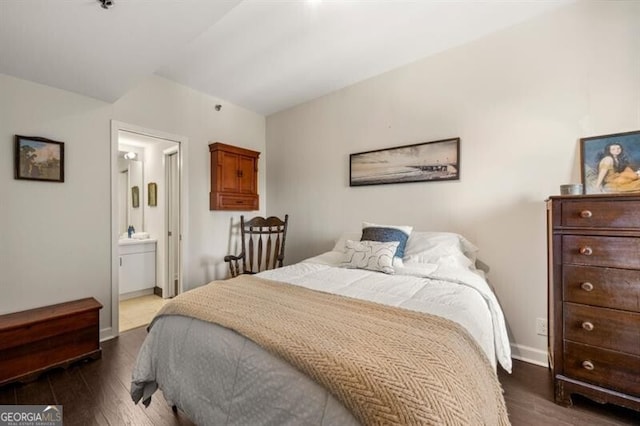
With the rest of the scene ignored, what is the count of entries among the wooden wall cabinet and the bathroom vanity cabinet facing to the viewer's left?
0

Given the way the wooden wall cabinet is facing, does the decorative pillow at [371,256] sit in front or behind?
in front

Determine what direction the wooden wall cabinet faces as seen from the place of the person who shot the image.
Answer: facing the viewer and to the right of the viewer

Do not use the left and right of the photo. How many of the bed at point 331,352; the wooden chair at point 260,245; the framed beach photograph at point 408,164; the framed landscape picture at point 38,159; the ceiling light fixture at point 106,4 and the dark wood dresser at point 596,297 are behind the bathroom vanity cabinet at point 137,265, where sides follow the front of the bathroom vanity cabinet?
0

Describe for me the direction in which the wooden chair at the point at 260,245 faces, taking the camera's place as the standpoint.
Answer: facing the viewer and to the left of the viewer

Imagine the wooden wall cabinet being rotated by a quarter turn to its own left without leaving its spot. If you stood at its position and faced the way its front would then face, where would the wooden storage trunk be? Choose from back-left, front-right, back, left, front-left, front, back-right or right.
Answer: back

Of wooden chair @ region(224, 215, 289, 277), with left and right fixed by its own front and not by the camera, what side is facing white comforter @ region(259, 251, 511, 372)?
left

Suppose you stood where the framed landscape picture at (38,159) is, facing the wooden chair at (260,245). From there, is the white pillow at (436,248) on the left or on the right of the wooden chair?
right

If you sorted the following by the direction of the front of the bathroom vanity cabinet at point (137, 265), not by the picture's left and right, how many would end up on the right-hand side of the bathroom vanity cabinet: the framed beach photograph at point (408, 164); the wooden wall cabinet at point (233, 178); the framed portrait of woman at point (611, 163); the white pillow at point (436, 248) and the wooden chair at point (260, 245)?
0

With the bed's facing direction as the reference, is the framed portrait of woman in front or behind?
behind

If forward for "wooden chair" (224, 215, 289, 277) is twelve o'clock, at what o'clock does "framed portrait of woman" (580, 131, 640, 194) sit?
The framed portrait of woman is roughly at 9 o'clock from the wooden chair.

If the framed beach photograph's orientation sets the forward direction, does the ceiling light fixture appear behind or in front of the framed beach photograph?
in front

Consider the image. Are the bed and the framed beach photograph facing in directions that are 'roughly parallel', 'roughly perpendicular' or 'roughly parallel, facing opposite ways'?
roughly parallel

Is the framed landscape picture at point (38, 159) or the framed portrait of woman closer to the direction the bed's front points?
the framed landscape picture

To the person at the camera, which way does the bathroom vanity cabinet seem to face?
facing the viewer

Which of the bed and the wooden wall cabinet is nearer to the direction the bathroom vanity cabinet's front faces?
the bed

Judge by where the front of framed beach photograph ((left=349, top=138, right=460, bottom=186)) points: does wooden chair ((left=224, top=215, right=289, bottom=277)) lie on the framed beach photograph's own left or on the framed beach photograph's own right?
on the framed beach photograph's own right

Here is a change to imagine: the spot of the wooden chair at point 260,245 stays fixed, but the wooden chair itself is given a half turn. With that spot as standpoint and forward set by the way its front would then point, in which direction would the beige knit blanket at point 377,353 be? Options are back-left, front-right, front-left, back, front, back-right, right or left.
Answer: back-right

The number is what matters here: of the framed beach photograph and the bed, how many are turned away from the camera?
0

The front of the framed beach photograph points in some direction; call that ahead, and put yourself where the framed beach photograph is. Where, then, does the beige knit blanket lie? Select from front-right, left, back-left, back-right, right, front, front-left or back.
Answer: front-left
